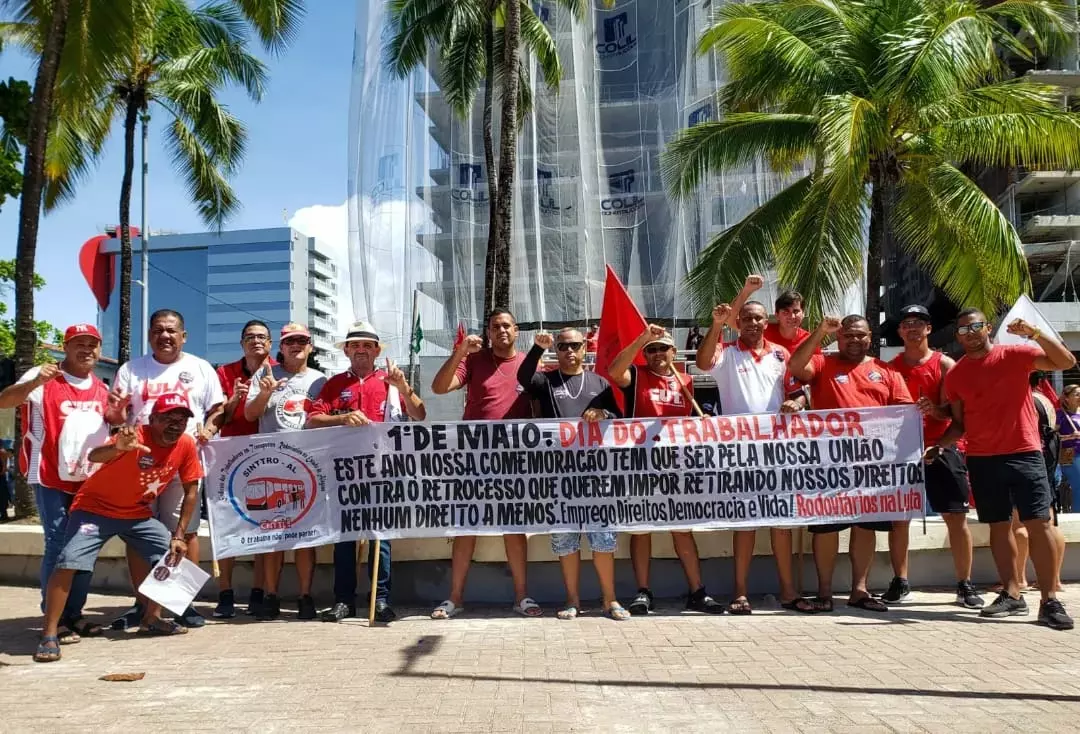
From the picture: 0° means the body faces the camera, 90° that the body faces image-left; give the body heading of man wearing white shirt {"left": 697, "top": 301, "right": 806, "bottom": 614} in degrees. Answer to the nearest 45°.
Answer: approximately 0°

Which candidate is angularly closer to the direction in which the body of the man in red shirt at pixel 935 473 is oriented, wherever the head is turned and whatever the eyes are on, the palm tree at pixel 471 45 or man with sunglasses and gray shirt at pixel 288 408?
the man with sunglasses and gray shirt

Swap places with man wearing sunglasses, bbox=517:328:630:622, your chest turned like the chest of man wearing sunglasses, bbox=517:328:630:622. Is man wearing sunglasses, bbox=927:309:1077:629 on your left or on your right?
on your left

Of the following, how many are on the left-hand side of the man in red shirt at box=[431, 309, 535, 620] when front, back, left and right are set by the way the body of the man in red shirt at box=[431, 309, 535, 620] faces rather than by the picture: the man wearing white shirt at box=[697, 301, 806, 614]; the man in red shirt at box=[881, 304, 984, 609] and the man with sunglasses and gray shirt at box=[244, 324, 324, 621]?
2

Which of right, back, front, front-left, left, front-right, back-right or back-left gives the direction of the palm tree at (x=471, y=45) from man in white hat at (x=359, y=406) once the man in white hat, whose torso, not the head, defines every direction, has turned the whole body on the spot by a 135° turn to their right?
front-right

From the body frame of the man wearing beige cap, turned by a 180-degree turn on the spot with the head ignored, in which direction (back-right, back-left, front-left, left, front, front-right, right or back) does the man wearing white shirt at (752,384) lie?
right

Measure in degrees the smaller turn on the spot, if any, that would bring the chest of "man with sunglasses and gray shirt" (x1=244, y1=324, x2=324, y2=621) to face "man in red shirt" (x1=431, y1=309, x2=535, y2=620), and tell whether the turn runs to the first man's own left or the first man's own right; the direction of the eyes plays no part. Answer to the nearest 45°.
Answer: approximately 90° to the first man's own left

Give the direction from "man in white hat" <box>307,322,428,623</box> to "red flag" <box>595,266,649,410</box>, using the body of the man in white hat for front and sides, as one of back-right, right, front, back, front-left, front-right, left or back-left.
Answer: left

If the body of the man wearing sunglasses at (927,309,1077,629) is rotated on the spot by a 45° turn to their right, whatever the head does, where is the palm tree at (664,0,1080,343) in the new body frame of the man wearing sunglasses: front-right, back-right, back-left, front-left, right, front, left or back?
back-right
